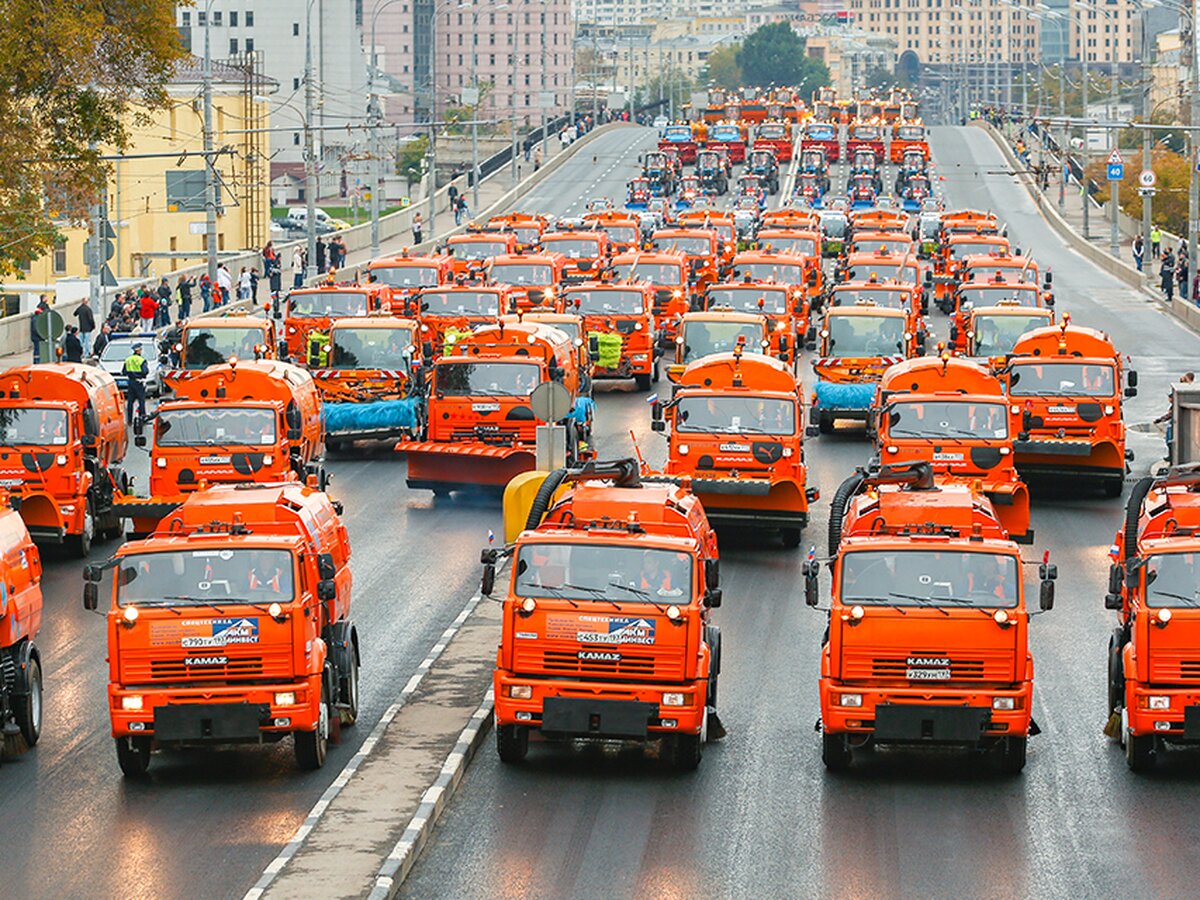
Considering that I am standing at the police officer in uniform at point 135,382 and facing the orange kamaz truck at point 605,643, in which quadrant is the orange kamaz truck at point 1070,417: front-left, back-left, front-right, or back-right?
front-left

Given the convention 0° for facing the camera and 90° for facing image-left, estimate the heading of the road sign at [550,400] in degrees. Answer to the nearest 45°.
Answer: approximately 180°

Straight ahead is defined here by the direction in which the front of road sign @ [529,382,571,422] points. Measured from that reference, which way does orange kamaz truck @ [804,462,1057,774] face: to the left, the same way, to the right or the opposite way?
the opposite way

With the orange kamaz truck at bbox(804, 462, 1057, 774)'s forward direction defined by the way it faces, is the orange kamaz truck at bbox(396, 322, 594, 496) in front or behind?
behind

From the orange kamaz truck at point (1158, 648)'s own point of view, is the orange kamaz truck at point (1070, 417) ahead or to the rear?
to the rear

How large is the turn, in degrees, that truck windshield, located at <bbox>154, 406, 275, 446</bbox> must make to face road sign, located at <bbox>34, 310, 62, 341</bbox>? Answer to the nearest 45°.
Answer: approximately 180°

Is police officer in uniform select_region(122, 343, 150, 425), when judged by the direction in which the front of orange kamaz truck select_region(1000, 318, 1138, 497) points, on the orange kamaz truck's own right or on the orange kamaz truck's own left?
on the orange kamaz truck's own right

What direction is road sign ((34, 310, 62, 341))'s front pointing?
away from the camera

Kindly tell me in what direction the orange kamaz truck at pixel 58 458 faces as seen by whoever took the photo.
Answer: facing the viewer and to the left of the viewer

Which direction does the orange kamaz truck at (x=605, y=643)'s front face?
toward the camera

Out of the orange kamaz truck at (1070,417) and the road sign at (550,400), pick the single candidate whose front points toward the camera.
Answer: the orange kamaz truck

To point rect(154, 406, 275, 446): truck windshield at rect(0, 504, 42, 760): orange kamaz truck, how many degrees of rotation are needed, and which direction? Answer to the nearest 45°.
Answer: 0° — it already faces it

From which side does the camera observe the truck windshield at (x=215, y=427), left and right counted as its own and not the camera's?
front

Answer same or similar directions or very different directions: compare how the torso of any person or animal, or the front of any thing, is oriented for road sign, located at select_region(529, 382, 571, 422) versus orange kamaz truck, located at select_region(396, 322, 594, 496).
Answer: very different directions

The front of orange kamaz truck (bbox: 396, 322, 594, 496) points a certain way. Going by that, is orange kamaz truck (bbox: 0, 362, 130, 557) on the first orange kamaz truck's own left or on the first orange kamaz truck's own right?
on the first orange kamaz truck's own right

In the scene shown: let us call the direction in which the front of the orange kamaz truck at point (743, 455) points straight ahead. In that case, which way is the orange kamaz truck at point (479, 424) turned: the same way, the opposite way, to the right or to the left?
the same way
